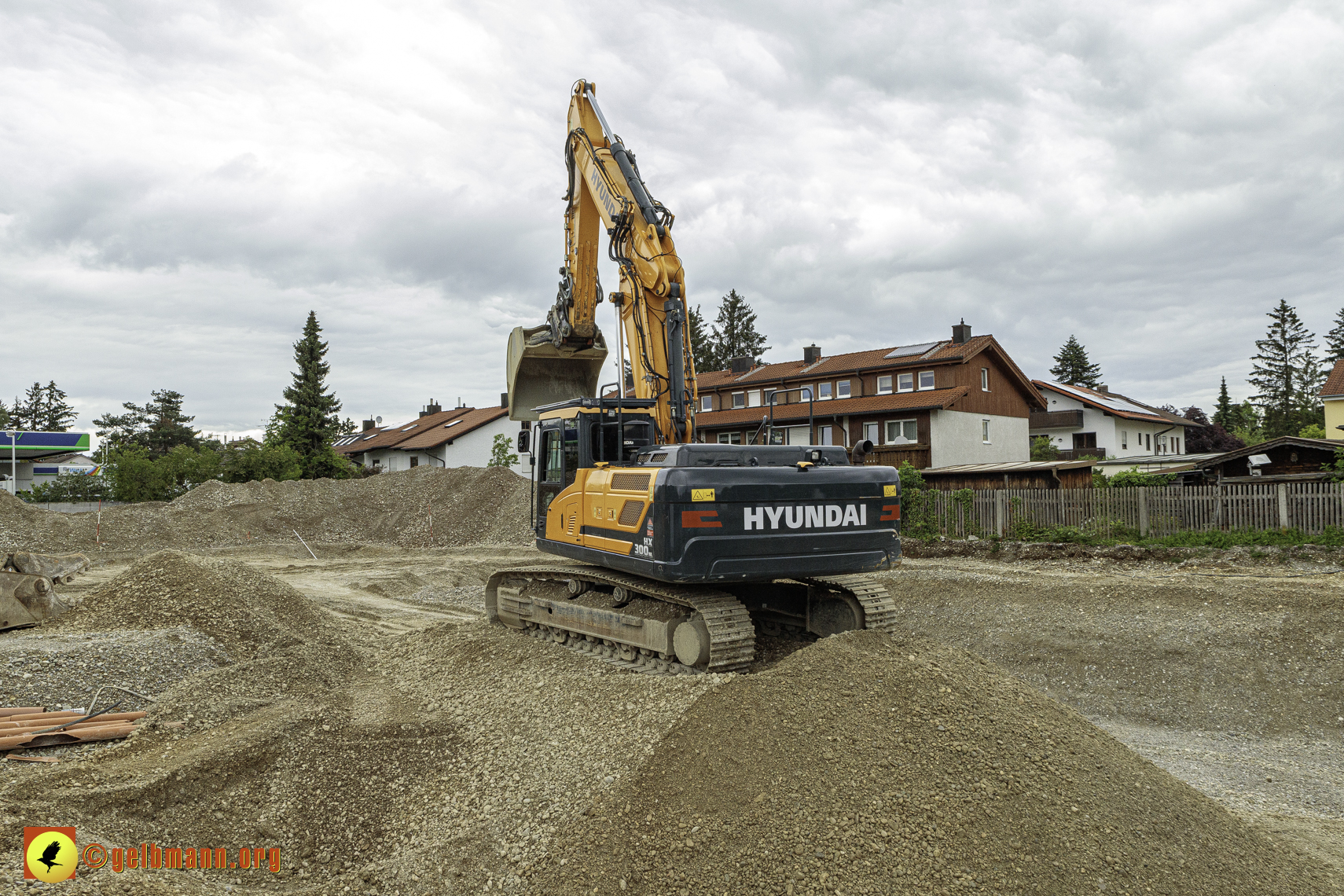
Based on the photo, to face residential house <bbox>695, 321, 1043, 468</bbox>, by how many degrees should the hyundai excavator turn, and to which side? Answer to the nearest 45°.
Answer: approximately 45° to its right

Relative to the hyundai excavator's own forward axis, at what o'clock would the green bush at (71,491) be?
The green bush is roughly at 12 o'clock from the hyundai excavator.

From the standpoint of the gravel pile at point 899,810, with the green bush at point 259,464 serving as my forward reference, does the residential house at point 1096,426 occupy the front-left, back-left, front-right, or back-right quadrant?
front-right

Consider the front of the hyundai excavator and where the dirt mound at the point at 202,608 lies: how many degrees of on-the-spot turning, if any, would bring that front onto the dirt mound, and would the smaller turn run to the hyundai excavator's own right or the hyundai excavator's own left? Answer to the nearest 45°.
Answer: approximately 45° to the hyundai excavator's own left

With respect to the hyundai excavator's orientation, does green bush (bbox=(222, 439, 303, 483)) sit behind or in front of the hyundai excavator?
in front

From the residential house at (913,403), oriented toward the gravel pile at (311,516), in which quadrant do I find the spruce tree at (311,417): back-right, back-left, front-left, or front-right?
front-right

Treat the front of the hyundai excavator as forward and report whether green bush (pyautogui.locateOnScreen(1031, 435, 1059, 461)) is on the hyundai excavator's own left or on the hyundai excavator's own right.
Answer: on the hyundai excavator's own right

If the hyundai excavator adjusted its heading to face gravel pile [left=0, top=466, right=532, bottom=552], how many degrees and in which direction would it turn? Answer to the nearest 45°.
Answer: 0° — it already faces it

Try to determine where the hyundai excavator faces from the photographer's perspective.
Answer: facing away from the viewer and to the left of the viewer

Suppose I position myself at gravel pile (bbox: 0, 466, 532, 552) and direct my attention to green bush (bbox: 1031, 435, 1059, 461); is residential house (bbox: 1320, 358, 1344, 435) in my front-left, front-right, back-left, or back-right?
front-right

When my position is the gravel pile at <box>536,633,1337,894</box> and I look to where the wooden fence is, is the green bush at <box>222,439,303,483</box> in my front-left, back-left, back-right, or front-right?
front-left

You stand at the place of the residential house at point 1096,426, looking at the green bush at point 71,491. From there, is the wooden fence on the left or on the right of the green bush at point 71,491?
left

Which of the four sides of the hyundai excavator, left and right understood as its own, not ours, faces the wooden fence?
right

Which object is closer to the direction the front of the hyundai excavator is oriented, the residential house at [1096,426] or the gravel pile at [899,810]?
the residential house
